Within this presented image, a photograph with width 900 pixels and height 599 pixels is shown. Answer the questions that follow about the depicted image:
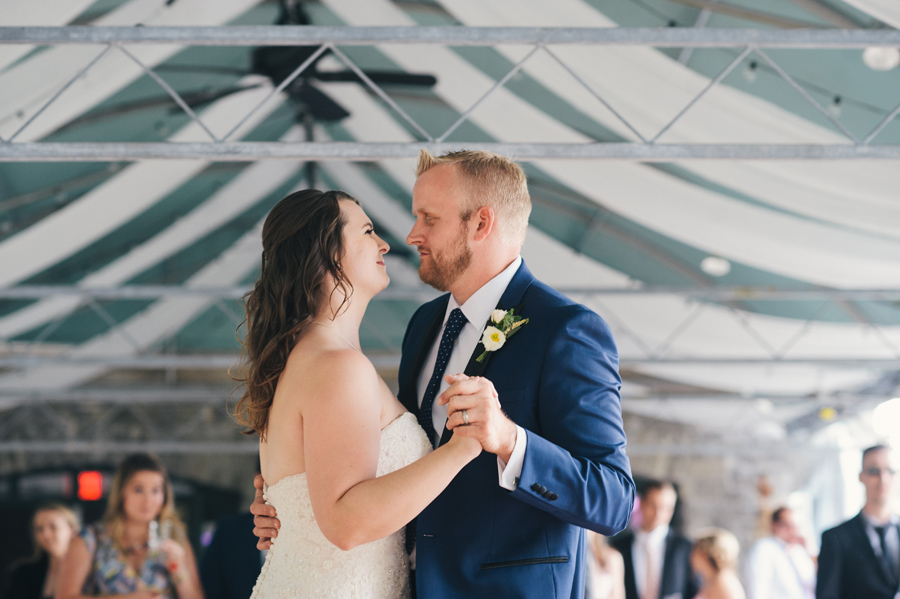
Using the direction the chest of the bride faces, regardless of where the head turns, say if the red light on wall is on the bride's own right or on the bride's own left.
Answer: on the bride's own left

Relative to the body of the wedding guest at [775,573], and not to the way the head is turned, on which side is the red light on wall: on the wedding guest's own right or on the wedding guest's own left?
on the wedding guest's own right

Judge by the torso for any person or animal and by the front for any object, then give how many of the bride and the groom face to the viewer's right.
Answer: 1

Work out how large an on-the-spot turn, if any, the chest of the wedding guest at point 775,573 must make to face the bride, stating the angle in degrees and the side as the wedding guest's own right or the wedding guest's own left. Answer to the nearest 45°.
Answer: approximately 45° to the wedding guest's own right

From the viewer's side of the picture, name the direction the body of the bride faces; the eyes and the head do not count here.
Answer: to the viewer's right

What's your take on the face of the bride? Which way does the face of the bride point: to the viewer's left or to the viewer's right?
to the viewer's right

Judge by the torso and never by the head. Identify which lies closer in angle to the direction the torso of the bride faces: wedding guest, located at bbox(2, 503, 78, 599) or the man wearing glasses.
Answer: the man wearing glasses

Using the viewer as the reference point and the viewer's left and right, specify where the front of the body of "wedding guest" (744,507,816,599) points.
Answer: facing the viewer and to the right of the viewer

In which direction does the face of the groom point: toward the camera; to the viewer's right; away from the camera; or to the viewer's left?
to the viewer's left

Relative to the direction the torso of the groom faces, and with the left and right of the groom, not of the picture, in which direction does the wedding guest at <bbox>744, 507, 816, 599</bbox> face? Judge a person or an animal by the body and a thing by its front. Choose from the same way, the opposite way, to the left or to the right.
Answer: to the left

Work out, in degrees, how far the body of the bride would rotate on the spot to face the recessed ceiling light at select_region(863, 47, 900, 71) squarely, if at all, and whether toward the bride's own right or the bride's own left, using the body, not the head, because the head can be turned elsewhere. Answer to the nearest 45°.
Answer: approximately 45° to the bride's own left
